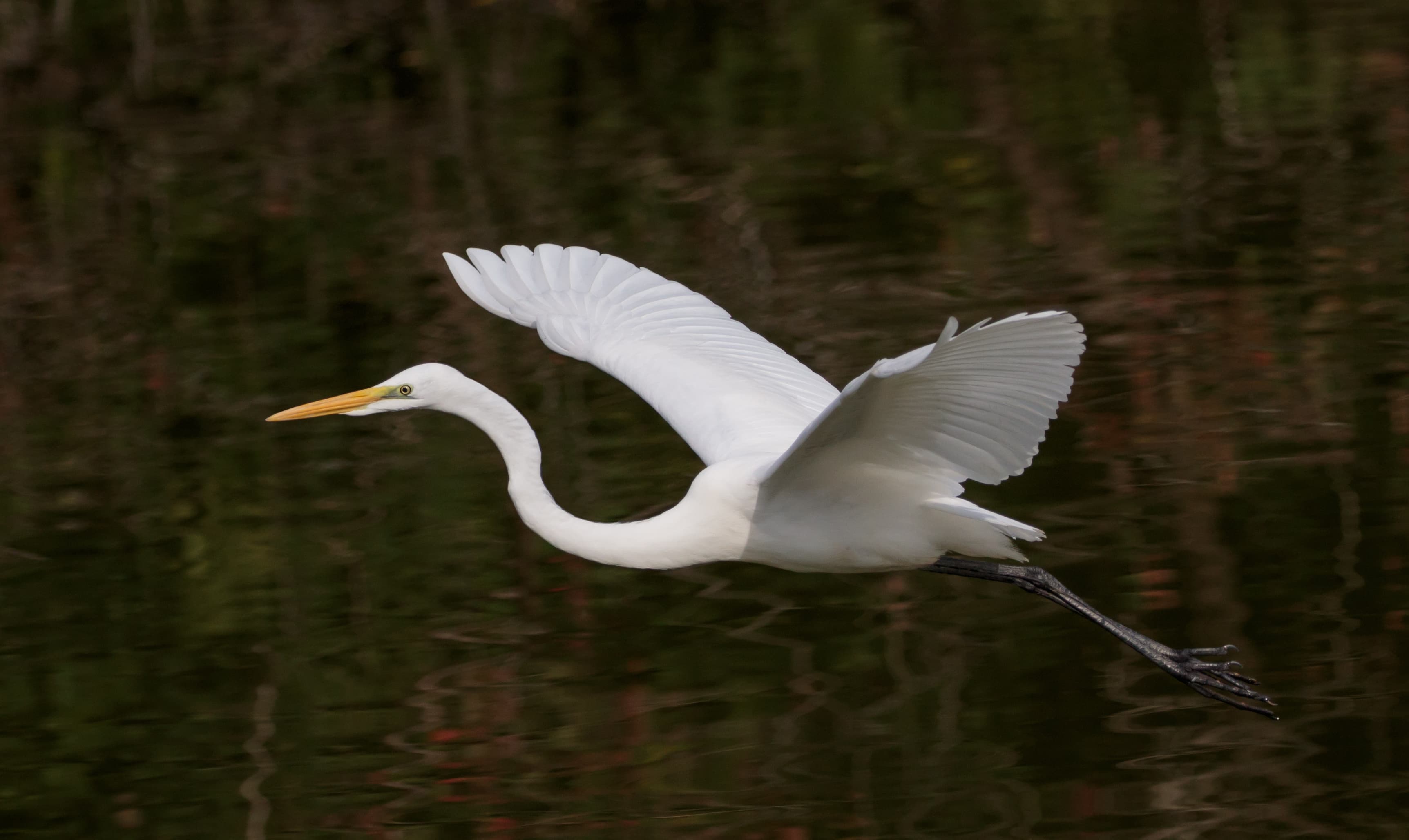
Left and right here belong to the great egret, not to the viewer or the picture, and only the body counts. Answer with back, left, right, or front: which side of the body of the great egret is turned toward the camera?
left
